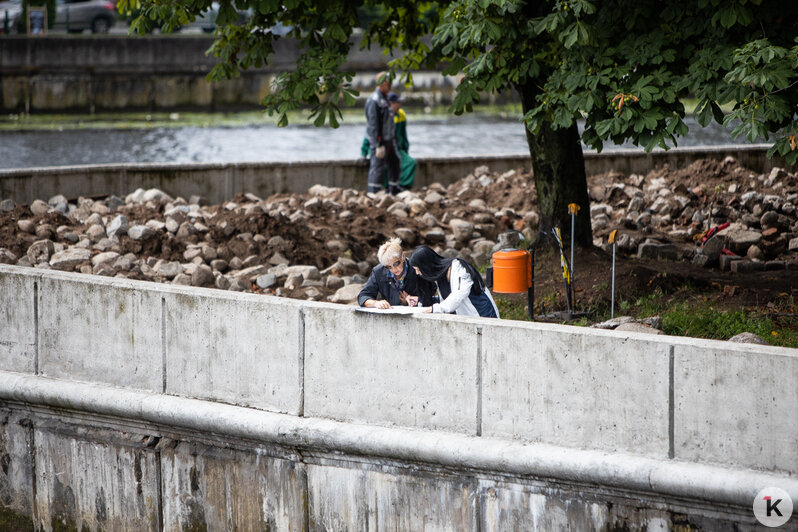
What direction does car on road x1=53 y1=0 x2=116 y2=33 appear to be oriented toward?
to the viewer's left

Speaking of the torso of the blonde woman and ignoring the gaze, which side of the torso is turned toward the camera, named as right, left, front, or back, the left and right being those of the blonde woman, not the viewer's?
front

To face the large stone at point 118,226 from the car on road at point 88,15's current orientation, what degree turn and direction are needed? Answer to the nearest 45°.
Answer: approximately 90° to its left

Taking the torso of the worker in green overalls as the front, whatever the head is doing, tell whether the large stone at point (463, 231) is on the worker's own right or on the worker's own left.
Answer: on the worker's own left

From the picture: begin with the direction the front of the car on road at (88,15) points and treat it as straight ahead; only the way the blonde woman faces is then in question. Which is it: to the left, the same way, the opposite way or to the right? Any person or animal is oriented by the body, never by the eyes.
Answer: to the left

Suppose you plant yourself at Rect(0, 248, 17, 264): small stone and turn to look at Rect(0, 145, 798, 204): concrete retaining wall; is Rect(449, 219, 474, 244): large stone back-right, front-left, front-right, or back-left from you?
front-right

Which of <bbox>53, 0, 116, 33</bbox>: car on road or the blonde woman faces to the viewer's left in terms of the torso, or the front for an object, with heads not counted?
the car on road

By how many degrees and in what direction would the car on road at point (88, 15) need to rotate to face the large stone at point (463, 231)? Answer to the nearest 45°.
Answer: approximately 90° to its left
